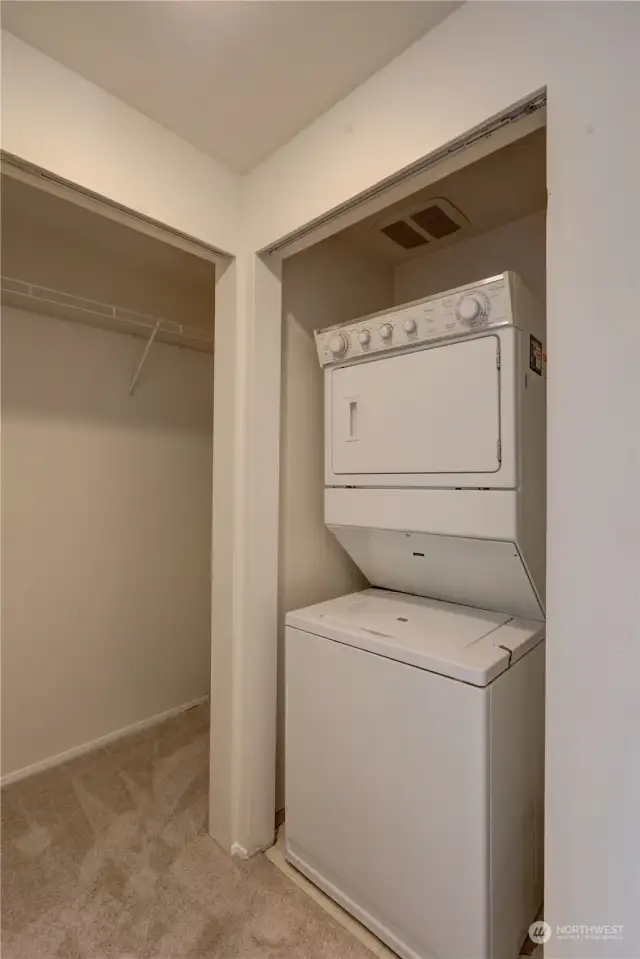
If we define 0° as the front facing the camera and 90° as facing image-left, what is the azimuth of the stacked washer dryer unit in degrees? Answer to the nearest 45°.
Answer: approximately 45°
